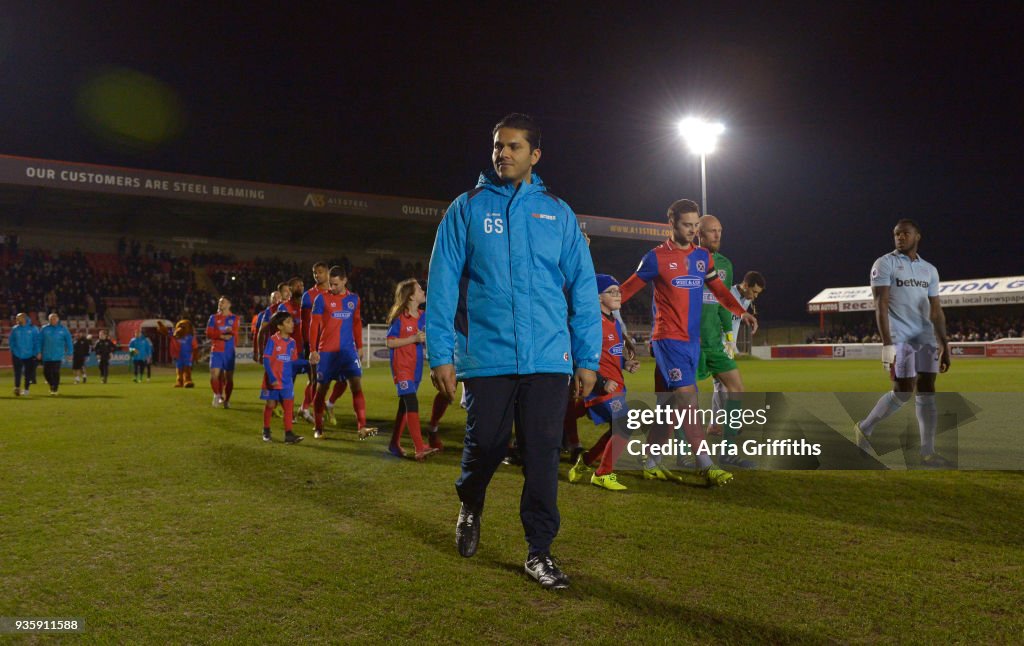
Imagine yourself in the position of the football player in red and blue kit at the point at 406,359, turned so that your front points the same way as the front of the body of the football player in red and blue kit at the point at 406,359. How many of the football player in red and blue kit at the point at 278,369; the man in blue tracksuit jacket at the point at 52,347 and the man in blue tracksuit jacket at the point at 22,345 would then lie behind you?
3

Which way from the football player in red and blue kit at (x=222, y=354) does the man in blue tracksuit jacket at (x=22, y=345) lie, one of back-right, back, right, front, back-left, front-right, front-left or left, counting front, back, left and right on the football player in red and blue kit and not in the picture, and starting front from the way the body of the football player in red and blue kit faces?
back-right

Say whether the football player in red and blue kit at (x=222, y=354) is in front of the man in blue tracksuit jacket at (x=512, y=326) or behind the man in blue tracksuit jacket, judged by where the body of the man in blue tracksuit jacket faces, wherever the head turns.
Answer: behind

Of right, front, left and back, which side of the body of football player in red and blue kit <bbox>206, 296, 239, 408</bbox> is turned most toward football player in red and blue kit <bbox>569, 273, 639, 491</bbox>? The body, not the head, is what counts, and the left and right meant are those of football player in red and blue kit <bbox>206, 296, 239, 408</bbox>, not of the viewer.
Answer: front

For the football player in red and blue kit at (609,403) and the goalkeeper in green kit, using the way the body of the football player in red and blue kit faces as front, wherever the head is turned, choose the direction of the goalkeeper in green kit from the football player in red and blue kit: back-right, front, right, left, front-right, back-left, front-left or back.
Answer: left

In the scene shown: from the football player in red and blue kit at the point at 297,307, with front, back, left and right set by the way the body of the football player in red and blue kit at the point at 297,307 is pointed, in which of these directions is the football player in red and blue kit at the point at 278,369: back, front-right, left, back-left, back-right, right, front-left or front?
front-right

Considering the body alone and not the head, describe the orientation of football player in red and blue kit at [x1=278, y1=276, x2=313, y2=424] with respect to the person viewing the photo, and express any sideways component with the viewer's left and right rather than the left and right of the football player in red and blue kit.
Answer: facing the viewer and to the right of the viewer

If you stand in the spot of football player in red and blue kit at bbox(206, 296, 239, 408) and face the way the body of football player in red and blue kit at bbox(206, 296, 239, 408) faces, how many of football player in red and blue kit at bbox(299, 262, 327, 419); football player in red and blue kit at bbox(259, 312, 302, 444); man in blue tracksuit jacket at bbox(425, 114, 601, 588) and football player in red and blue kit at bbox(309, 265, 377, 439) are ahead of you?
4

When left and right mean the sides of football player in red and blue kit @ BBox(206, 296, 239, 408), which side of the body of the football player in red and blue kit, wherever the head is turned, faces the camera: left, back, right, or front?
front
